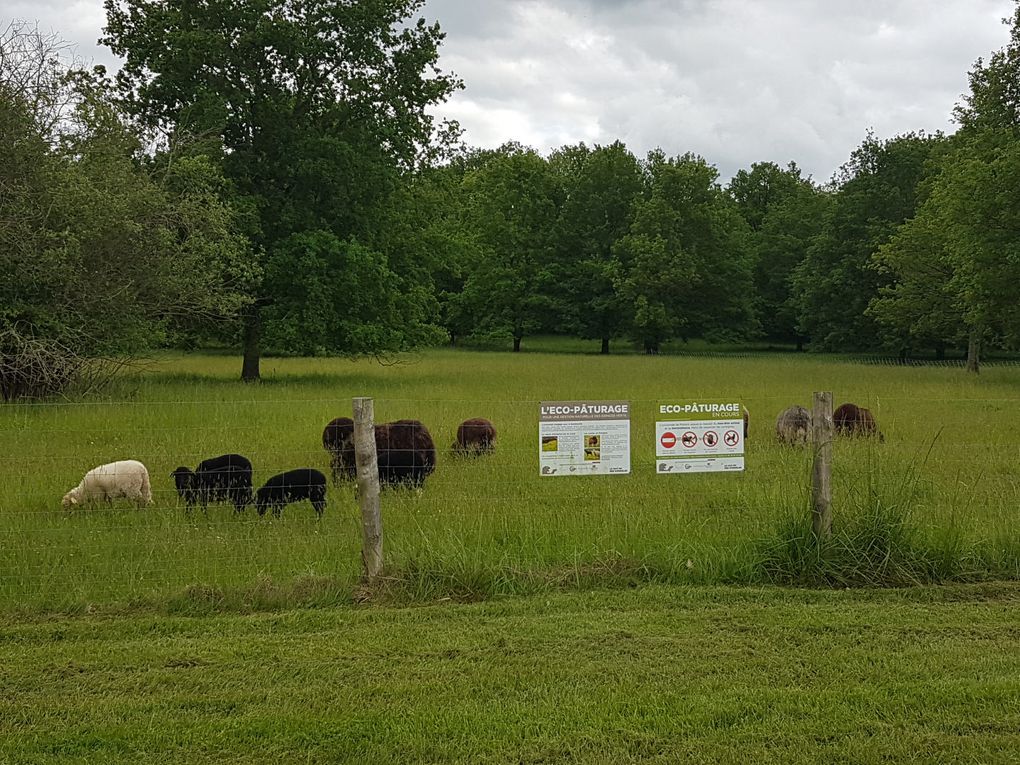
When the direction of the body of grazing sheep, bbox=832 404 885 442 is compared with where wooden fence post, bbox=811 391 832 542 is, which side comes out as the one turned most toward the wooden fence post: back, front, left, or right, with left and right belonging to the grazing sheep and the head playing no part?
right

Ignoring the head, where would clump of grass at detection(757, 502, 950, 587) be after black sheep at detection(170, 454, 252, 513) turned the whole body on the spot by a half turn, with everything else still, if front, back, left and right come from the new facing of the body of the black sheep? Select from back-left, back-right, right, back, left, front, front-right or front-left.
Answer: front-right

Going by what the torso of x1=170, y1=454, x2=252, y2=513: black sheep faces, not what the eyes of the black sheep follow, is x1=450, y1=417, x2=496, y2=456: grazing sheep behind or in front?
behind

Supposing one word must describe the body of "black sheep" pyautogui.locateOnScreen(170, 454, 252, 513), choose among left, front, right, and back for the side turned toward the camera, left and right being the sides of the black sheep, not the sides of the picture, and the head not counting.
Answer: left

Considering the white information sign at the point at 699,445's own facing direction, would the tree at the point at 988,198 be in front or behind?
behind

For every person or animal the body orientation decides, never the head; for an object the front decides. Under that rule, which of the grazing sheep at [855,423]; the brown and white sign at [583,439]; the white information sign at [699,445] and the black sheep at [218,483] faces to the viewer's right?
the grazing sheep

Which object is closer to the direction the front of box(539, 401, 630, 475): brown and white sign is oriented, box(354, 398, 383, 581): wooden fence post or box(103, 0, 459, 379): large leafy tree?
the wooden fence post

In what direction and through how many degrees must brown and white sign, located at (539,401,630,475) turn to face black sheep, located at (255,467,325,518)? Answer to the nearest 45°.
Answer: approximately 135° to its right

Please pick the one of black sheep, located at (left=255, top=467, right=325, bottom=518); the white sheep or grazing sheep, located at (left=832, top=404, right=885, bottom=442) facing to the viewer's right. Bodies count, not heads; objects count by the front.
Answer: the grazing sheep

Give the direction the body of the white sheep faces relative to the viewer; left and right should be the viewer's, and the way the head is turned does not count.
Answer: facing to the left of the viewer

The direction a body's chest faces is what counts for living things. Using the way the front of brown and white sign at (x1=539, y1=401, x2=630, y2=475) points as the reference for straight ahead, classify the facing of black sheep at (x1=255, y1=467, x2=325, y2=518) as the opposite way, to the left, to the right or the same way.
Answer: to the right

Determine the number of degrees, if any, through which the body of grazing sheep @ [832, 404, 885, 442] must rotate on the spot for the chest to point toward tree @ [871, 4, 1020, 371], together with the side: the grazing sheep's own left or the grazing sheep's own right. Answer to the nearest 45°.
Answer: approximately 90° to the grazing sheep's own left

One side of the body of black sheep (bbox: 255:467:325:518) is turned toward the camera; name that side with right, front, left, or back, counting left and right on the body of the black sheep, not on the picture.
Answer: left

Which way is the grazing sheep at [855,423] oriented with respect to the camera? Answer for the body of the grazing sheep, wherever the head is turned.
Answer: to the viewer's right
